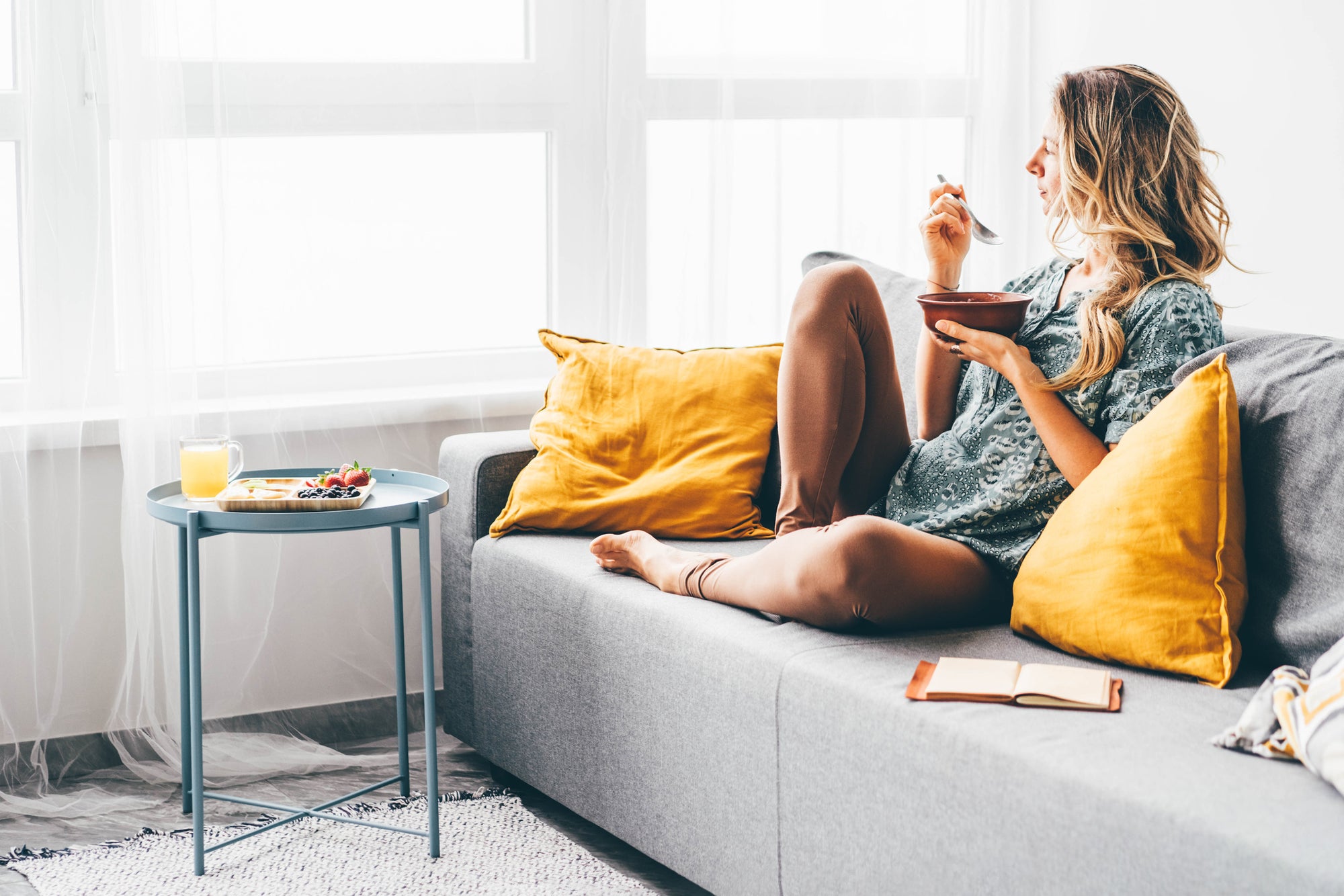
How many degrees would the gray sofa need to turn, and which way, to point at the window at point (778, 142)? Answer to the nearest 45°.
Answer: approximately 135° to its right

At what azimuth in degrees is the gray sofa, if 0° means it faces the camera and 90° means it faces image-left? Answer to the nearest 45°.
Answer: approximately 45°

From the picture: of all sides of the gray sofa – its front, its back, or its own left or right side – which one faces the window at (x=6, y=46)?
right

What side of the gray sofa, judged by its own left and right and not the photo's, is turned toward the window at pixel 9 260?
right
